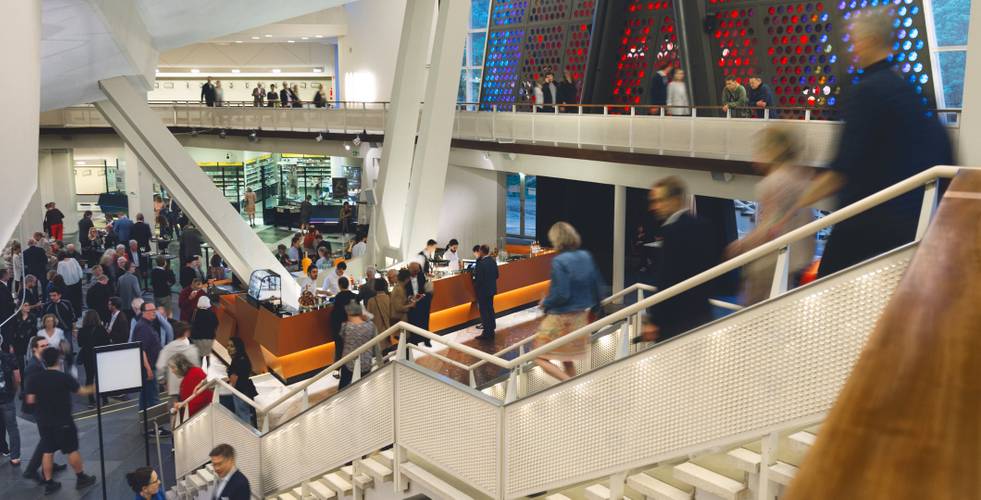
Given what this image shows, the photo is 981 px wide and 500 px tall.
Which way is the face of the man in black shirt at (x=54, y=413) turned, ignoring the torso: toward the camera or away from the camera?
away from the camera

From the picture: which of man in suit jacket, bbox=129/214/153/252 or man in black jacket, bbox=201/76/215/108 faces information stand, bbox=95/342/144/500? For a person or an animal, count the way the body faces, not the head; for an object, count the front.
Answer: the man in black jacket

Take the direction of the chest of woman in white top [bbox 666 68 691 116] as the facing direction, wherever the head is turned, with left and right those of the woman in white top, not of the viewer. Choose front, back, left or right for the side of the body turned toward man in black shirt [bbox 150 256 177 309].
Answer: right

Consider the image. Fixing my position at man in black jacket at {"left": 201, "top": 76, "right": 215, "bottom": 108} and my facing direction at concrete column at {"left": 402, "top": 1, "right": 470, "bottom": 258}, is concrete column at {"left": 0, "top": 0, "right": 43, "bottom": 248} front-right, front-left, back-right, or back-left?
front-right

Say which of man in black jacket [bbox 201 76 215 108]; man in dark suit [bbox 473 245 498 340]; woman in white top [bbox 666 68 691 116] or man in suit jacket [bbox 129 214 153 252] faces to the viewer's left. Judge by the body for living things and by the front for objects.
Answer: man in dark suit [bbox 473 245 498 340]

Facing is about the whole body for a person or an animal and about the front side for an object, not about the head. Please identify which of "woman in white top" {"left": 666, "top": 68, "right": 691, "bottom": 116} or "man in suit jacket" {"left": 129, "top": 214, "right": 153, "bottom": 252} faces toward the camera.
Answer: the woman in white top

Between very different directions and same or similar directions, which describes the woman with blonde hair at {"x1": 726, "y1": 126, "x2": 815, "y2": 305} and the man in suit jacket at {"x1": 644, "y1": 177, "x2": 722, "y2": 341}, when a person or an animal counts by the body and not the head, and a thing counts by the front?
same or similar directions

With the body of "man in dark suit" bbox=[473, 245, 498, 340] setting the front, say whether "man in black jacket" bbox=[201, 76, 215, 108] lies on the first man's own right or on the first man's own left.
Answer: on the first man's own right

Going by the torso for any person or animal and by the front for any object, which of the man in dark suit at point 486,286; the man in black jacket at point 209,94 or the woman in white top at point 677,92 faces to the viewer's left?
the man in dark suit at point 486,286

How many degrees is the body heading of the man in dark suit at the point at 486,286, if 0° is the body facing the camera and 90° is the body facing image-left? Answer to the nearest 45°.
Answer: approximately 90°

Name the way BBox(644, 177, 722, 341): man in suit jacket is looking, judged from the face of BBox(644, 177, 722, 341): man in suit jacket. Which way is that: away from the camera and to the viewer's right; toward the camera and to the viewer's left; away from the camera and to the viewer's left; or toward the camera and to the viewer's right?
toward the camera and to the viewer's left

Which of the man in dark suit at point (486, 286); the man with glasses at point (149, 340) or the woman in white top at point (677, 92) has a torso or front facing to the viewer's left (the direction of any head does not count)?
the man in dark suit

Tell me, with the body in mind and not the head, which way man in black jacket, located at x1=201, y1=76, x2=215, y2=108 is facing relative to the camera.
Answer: toward the camera
